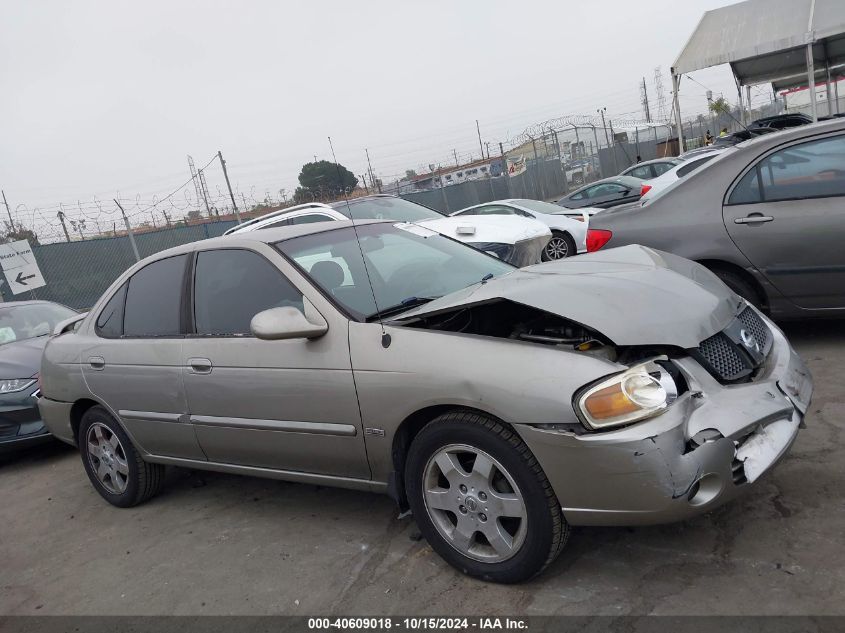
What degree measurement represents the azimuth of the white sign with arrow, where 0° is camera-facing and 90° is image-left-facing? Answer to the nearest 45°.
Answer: approximately 0°

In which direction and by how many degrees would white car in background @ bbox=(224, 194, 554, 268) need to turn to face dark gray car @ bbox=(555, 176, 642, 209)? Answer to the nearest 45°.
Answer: approximately 90° to its left

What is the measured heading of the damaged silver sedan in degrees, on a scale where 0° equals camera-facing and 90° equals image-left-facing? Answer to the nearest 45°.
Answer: approximately 315°

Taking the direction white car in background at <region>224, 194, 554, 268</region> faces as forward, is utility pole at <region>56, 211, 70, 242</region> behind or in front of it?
behind

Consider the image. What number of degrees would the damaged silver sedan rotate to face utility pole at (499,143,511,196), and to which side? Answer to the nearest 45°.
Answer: approximately 135° to its left

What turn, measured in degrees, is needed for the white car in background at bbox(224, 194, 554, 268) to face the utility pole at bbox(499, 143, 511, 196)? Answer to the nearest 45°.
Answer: approximately 135° to its left

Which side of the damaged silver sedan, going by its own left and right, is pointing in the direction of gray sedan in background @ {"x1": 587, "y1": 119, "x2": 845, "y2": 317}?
left

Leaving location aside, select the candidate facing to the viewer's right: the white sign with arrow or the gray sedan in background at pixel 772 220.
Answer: the gray sedan in background

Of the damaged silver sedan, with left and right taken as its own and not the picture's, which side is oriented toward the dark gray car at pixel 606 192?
left

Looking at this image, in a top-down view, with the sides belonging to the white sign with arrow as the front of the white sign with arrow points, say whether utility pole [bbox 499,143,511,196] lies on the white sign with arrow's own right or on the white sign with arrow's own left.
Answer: on the white sign with arrow's own left

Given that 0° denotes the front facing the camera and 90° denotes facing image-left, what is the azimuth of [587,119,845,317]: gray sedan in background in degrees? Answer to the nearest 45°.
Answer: approximately 270°

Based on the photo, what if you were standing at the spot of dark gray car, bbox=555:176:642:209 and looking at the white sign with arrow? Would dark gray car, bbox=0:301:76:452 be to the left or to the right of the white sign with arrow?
left

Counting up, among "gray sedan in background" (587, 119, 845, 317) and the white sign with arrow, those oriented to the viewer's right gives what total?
1
